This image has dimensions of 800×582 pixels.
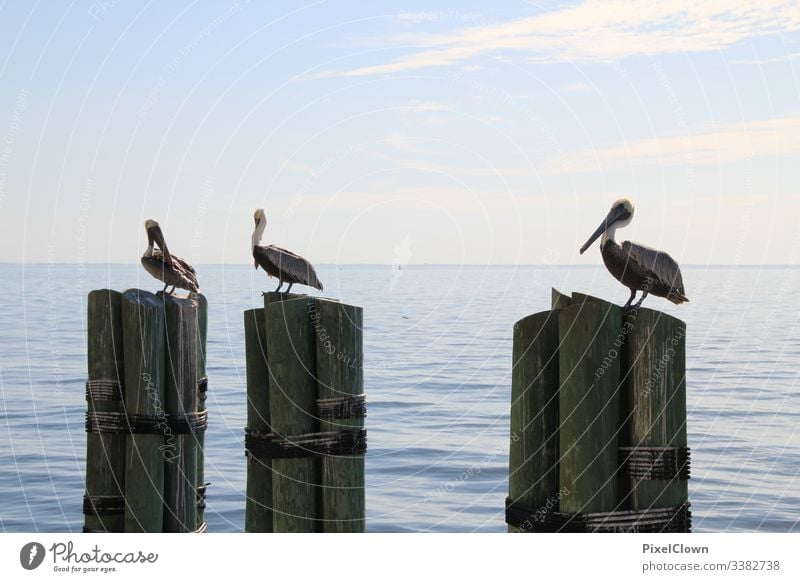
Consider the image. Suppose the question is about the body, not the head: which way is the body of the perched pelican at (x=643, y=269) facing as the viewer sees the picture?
to the viewer's left

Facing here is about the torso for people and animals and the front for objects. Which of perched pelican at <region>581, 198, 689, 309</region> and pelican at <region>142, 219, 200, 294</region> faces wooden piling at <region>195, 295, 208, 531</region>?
the perched pelican

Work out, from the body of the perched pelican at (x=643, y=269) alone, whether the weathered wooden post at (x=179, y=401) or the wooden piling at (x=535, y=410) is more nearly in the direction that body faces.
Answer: the weathered wooden post

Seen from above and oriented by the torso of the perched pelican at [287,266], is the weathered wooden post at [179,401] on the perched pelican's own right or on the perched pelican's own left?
on the perched pelican's own left

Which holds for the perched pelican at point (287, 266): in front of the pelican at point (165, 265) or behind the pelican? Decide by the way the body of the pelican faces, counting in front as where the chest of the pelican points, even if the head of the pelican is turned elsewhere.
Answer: behind

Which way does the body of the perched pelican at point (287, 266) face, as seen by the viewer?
to the viewer's left

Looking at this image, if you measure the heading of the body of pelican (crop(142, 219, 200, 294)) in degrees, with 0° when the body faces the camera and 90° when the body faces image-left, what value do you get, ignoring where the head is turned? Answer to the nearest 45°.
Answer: approximately 90°

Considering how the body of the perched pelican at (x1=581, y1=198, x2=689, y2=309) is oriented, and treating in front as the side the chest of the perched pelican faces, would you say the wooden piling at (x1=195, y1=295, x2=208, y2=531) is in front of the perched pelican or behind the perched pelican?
in front
